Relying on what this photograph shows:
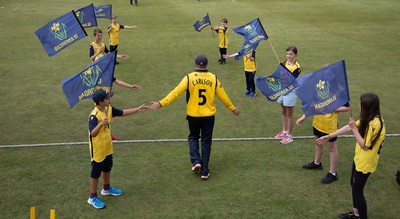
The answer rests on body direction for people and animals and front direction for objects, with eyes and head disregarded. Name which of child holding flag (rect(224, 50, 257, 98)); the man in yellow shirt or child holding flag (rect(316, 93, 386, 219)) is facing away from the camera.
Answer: the man in yellow shirt

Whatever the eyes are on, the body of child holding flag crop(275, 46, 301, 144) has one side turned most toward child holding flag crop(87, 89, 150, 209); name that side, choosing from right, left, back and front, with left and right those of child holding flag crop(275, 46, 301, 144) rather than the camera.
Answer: front

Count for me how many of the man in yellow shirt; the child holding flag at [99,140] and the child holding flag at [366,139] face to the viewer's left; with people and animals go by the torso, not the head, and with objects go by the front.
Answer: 1

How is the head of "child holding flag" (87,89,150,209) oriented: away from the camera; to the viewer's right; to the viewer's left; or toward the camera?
to the viewer's right

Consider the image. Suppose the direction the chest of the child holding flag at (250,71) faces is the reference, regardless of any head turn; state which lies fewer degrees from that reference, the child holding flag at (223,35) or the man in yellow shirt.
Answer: the man in yellow shirt

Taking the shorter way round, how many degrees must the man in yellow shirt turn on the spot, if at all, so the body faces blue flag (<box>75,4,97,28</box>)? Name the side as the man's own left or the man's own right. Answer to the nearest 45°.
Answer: approximately 45° to the man's own left

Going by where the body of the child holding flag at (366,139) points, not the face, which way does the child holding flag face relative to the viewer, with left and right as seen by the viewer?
facing to the left of the viewer

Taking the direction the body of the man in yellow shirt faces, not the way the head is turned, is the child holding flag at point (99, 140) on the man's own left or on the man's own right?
on the man's own left

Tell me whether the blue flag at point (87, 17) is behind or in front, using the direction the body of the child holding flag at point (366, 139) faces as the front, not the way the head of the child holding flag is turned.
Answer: in front

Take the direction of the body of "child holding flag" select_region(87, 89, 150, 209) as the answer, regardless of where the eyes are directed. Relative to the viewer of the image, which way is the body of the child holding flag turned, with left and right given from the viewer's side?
facing the viewer and to the right of the viewer

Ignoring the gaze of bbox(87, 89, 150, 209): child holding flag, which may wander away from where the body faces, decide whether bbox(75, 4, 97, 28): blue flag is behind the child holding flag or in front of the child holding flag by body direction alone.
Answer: behind
